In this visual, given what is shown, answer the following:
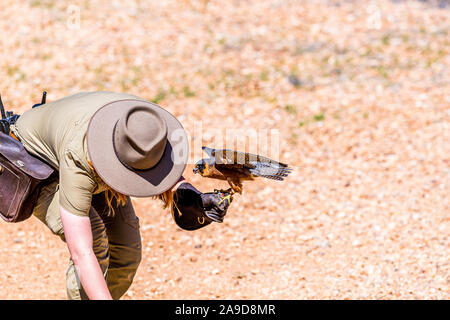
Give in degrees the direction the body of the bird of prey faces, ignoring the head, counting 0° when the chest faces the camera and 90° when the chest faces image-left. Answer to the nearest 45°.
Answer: approximately 90°
